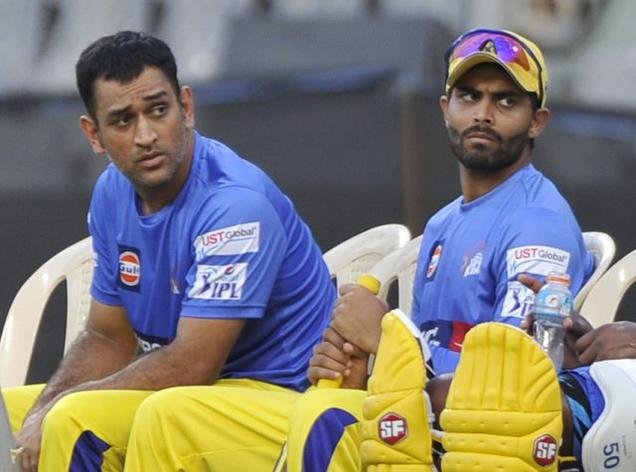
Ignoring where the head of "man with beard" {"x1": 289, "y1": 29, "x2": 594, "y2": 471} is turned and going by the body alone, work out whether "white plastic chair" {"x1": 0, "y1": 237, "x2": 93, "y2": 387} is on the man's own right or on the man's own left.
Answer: on the man's own right

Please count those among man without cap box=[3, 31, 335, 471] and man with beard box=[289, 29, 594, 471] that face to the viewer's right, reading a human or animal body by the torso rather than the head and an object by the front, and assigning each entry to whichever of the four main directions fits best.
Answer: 0

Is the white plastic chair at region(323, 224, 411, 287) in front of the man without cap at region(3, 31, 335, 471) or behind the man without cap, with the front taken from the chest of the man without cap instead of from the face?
behind

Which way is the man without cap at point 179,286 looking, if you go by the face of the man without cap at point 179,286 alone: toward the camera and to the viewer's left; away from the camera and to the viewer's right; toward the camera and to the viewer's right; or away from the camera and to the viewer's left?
toward the camera and to the viewer's right

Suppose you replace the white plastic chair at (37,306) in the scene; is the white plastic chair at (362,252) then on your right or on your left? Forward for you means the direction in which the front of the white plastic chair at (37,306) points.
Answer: on your left

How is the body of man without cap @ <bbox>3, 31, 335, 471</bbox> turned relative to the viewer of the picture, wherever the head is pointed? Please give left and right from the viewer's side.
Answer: facing the viewer and to the left of the viewer

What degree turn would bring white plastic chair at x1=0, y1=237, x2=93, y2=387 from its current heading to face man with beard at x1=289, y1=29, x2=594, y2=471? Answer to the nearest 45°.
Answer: approximately 90° to its left
